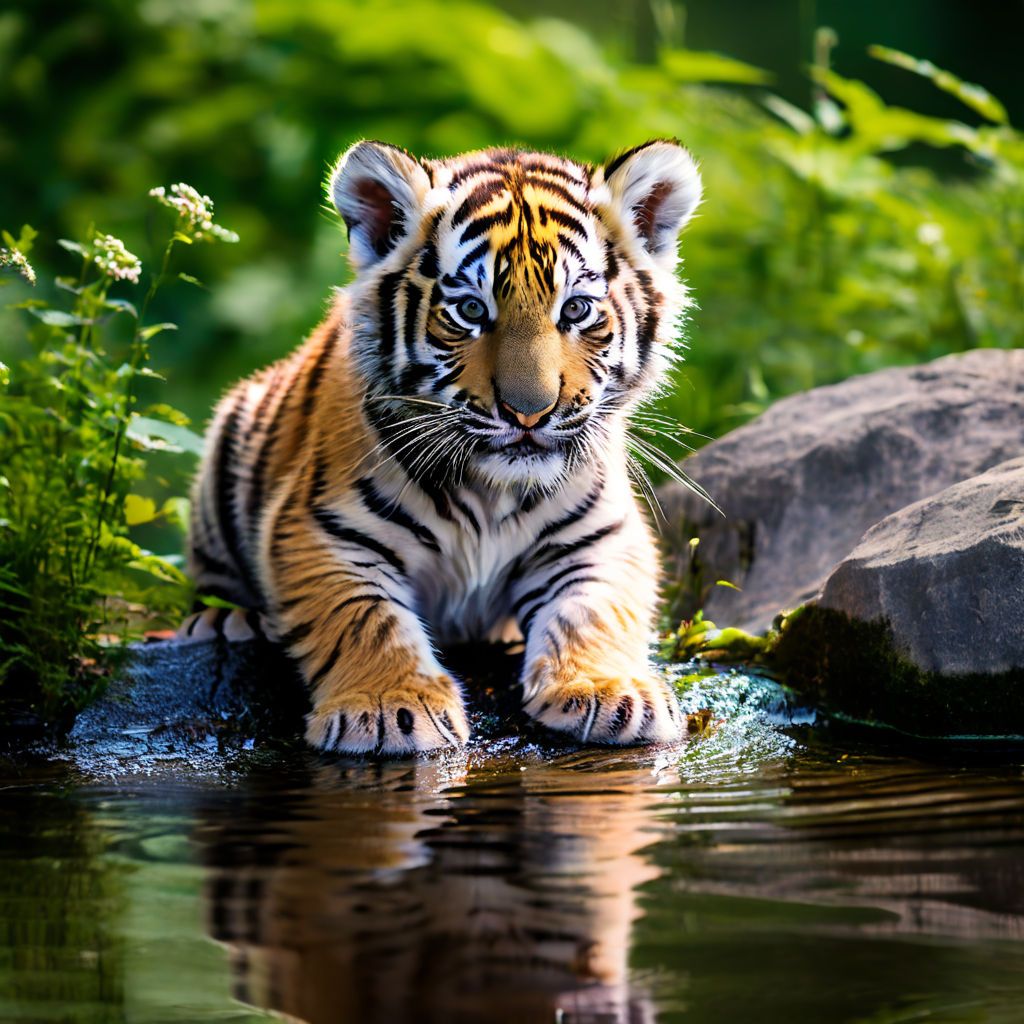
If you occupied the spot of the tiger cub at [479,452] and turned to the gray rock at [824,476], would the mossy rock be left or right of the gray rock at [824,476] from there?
right

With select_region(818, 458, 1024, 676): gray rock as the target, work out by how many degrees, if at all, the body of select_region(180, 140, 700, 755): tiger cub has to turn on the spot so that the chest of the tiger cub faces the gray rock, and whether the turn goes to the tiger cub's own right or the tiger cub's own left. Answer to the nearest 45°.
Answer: approximately 45° to the tiger cub's own left

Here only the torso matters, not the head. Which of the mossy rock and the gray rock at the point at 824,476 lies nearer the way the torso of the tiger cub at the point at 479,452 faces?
the mossy rock

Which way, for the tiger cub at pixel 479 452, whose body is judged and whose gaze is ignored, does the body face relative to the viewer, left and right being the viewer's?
facing the viewer and to the right of the viewer

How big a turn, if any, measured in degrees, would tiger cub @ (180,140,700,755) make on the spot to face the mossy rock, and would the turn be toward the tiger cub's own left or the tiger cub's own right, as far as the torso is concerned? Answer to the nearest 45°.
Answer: approximately 45° to the tiger cub's own left

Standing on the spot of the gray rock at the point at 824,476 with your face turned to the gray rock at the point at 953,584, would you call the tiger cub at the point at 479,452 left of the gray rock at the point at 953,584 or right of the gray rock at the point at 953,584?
right

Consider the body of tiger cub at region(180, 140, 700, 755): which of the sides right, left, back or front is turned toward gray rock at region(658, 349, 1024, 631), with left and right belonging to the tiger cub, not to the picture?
left
